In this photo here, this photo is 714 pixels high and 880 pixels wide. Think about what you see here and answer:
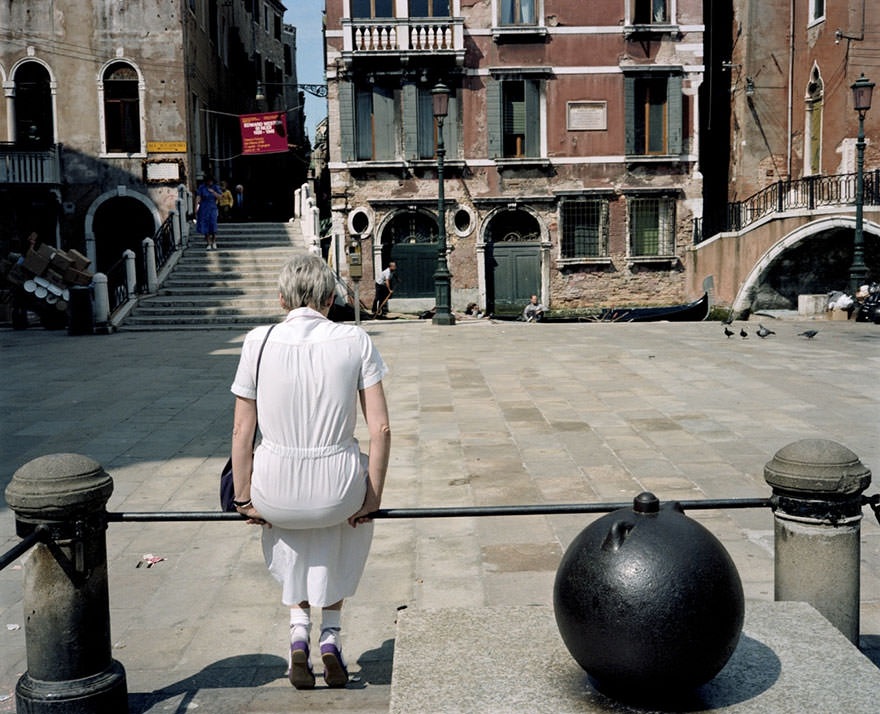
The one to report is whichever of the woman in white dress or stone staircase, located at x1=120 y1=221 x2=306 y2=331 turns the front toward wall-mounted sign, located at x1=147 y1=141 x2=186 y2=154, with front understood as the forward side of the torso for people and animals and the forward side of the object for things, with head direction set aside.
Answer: the woman in white dress

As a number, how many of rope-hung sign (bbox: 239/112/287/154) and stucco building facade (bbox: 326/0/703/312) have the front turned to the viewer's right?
0

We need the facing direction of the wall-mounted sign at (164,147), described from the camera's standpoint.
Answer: facing the viewer

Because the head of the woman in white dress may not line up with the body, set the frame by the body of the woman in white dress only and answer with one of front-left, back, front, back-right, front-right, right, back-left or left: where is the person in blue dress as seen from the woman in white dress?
front

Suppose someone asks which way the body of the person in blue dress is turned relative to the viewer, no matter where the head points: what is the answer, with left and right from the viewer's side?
facing the viewer

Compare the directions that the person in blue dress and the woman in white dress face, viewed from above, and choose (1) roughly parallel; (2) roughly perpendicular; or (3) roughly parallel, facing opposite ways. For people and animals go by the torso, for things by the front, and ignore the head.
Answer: roughly parallel, facing opposite ways

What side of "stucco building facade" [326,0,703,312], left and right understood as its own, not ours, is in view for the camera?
front

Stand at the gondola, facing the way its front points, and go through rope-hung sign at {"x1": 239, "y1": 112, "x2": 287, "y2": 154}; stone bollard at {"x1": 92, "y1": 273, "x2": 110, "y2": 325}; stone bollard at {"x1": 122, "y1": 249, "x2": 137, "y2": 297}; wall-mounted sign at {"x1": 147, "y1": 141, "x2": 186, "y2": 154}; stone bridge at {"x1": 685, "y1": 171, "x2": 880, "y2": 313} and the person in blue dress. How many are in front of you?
1

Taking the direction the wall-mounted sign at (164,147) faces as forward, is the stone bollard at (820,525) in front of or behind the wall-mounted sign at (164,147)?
in front

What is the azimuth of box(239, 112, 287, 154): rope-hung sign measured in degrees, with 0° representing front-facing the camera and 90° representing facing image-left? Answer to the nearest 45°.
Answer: approximately 0°

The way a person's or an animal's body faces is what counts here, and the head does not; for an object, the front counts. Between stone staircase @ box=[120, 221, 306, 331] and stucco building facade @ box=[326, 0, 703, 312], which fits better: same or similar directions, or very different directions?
same or similar directions

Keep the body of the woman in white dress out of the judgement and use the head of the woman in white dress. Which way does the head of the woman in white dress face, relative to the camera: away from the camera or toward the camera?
away from the camera

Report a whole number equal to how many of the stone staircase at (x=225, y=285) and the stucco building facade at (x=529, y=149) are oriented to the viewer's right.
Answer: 0

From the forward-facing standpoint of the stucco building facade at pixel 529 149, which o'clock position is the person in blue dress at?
The person in blue dress is roughly at 2 o'clock from the stucco building facade.

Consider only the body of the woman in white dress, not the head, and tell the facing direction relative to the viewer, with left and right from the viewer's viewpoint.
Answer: facing away from the viewer

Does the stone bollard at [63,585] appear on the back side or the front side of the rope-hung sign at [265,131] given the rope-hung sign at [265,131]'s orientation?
on the front side

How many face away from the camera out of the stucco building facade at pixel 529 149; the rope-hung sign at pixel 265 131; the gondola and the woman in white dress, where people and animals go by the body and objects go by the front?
1
